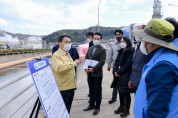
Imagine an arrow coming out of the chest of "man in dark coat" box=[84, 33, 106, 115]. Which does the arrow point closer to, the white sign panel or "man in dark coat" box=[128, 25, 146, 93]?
the white sign panel

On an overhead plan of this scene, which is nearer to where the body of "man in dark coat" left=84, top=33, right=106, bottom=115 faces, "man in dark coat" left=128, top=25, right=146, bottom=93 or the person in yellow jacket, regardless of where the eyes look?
the person in yellow jacket

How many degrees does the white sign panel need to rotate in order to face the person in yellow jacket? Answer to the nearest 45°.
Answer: approximately 135° to its left

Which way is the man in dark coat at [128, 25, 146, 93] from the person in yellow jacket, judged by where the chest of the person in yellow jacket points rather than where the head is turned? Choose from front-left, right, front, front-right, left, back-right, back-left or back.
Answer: front-left

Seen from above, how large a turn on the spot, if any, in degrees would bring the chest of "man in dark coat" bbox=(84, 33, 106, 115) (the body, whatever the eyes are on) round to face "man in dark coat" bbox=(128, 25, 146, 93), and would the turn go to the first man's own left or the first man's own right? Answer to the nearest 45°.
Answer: approximately 90° to the first man's own left

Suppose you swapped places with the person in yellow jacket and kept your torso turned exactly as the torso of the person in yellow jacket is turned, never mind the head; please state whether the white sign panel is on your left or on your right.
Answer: on your right
